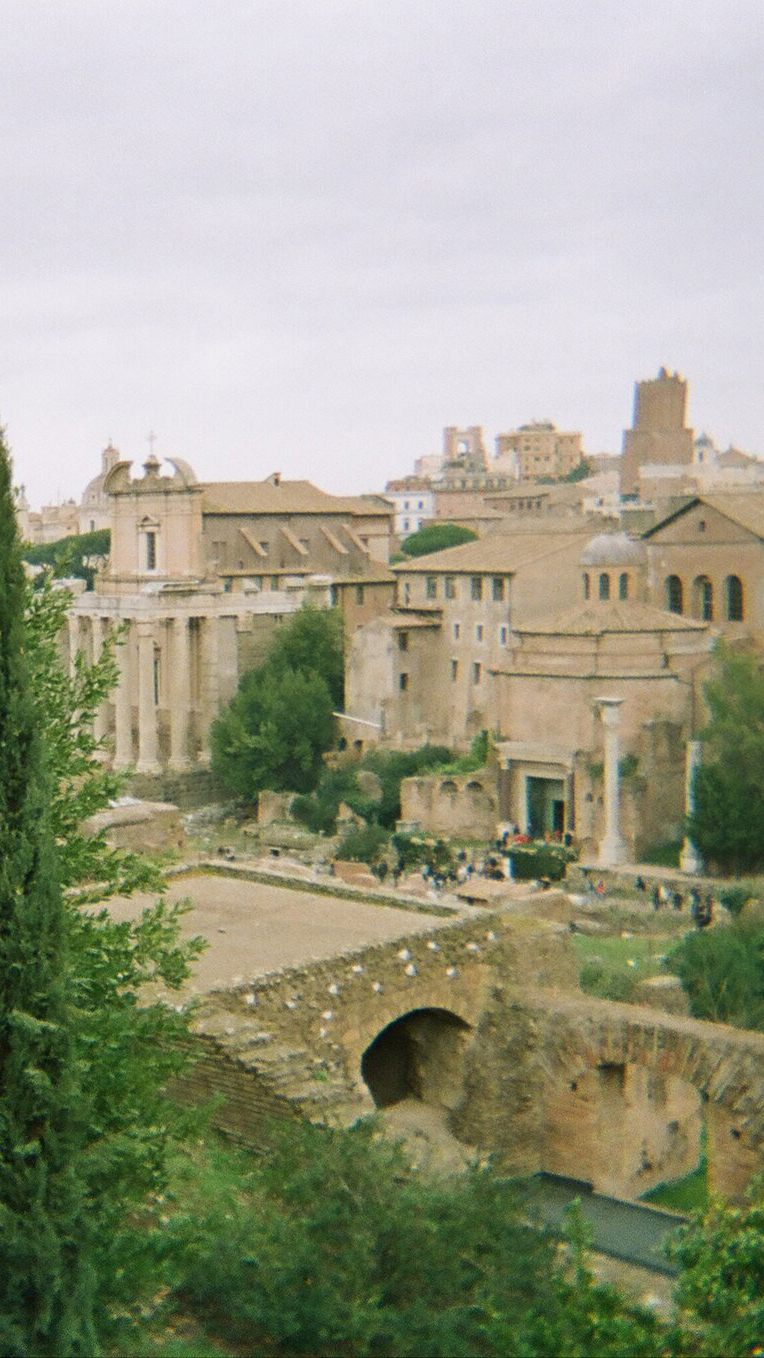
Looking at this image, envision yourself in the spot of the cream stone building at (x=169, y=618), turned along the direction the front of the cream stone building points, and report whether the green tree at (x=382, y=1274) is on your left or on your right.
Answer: on your left

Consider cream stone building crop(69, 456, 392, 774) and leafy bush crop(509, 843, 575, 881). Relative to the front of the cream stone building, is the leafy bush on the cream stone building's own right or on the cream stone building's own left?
on the cream stone building's own left

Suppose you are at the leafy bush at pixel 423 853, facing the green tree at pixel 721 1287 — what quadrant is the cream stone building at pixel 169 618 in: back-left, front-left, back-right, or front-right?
back-right

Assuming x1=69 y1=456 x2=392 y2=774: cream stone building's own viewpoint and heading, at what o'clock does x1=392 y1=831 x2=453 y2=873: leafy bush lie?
The leafy bush is roughly at 10 o'clock from the cream stone building.

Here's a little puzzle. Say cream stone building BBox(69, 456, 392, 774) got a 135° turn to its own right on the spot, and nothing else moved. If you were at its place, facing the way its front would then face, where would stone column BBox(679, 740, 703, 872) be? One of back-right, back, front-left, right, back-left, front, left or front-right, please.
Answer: back-right

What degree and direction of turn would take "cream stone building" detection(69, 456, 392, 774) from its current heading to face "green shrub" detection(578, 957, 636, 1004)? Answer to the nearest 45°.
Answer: approximately 45° to its left

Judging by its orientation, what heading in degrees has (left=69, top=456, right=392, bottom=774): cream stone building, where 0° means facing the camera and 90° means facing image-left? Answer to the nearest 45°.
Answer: approximately 45°

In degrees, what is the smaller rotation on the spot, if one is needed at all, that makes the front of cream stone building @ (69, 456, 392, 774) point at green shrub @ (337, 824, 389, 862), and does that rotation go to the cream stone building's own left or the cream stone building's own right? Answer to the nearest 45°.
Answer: approximately 45° to the cream stone building's own left

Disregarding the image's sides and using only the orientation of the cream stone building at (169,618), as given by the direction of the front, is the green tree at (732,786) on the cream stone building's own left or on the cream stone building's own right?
on the cream stone building's own left

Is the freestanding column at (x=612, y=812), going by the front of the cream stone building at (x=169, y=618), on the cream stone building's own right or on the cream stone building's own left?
on the cream stone building's own left
